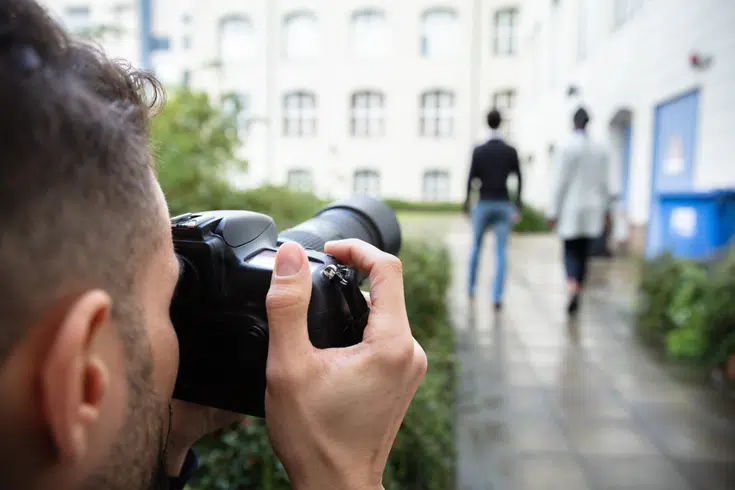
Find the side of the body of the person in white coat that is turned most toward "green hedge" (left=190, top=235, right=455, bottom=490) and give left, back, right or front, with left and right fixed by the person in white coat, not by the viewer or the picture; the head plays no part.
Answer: back

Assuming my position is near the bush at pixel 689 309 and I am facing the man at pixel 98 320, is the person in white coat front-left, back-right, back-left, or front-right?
back-right

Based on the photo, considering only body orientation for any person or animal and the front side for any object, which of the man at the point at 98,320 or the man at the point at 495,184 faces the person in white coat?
the man at the point at 98,320

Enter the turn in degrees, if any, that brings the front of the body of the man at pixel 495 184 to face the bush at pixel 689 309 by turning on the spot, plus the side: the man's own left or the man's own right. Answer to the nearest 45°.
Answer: approximately 135° to the man's own right

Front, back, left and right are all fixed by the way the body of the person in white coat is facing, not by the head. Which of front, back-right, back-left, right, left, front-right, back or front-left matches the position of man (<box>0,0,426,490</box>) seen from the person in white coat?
back

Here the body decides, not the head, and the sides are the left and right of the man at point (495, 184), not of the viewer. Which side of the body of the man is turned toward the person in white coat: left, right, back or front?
right

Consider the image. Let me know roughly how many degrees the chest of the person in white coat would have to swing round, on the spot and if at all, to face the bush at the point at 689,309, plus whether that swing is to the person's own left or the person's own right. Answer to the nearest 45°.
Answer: approximately 135° to the person's own right

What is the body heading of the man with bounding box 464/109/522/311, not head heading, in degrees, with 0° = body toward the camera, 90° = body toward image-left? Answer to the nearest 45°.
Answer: approximately 180°

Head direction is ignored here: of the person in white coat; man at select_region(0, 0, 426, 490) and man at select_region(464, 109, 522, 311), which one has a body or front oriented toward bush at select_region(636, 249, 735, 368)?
man at select_region(0, 0, 426, 490)

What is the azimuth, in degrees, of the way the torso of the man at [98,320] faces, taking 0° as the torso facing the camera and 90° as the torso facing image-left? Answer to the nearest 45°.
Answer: approximately 225°

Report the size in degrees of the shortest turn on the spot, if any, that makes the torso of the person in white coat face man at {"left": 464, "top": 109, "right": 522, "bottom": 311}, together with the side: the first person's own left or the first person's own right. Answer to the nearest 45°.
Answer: approximately 90° to the first person's own left

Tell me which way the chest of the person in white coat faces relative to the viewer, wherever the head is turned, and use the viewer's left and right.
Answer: facing away from the viewer

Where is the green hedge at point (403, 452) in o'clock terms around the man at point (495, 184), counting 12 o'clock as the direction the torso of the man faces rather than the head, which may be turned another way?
The green hedge is roughly at 6 o'clock from the man.
